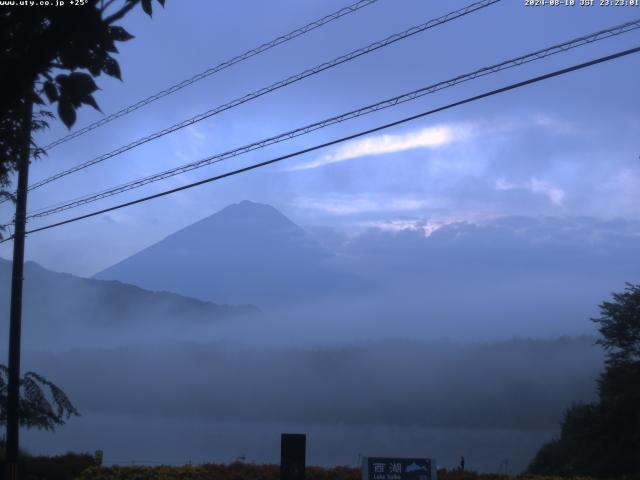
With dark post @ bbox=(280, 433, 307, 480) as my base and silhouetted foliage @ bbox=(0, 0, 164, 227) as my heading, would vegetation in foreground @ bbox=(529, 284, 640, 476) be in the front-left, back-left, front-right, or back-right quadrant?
back-left

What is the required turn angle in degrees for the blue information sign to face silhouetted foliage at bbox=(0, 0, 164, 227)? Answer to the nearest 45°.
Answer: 0° — it already faces it

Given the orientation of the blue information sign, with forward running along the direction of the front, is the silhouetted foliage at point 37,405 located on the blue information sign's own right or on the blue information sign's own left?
on the blue information sign's own right

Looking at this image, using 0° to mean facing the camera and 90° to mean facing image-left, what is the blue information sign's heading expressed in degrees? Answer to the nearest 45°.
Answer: approximately 0°

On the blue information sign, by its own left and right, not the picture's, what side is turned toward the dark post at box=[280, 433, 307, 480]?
right

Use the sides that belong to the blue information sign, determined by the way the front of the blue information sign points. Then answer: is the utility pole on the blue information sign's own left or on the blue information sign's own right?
on the blue information sign's own right
